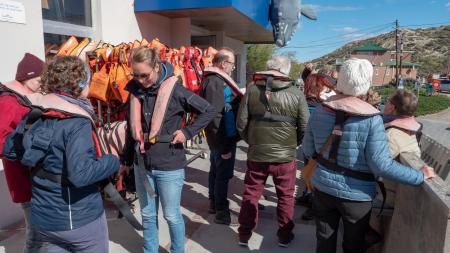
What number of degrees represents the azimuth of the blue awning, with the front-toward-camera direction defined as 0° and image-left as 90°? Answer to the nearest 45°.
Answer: approximately 315°

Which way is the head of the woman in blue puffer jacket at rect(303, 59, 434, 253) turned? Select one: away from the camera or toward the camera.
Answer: away from the camera

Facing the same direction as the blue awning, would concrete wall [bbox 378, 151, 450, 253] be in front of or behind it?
in front

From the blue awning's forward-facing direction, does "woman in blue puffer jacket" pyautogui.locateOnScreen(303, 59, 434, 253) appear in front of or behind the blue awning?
in front
